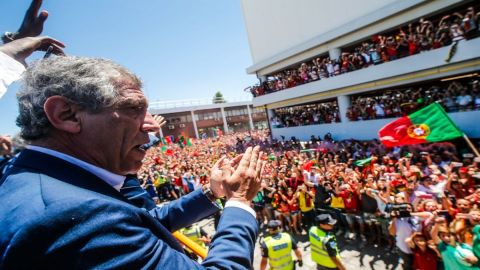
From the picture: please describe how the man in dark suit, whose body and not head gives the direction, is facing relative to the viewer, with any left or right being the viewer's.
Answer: facing away from the viewer and to the right of the viewer

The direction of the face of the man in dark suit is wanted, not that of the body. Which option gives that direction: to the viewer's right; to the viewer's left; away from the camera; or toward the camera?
to the viewer's right

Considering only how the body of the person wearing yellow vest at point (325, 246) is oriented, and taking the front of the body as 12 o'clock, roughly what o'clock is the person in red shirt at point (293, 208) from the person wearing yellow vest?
The person in red shirt is roughly at 10 o'clock from the person wearing yellow vest.

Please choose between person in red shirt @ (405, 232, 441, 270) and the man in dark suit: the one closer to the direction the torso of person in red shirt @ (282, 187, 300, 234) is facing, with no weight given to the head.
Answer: the man in dark suit

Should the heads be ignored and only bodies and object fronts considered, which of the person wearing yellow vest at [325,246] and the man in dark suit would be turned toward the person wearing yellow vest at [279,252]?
the man in dark suit

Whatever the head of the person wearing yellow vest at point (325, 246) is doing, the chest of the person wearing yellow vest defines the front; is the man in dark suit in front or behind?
behind

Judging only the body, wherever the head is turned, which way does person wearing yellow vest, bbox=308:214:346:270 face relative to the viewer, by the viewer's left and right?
facing away from the viewer and to the right of the viewer
